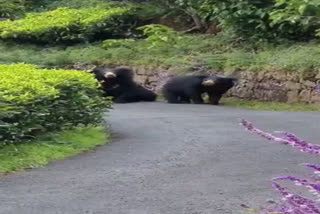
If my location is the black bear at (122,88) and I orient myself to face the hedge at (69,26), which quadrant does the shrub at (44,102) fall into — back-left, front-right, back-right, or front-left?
back-left

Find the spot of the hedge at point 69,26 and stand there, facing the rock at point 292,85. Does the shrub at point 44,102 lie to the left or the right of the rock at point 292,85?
right

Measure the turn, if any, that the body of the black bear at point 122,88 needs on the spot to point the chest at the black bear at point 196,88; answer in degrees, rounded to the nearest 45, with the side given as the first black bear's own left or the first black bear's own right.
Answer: approximately 135° to the first black bear's own left

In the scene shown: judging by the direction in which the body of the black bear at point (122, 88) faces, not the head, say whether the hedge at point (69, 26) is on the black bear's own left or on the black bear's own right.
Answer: on the black bear's own right

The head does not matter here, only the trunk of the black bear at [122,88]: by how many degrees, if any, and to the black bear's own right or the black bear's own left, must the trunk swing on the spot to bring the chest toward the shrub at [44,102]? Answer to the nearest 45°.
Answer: approximately 45° to the black bear's own left

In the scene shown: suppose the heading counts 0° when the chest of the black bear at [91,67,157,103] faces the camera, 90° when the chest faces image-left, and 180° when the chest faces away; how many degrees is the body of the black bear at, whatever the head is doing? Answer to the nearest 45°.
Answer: approximately 45°

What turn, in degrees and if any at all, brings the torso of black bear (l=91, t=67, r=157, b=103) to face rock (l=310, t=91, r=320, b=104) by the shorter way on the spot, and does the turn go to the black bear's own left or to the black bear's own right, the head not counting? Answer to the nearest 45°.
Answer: approximately 135° to the black bear's own left

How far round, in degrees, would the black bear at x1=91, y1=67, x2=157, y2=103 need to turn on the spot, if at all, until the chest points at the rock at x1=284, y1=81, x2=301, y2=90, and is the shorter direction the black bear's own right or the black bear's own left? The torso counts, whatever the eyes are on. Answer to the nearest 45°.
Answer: approximately 135° to the black bear's own left

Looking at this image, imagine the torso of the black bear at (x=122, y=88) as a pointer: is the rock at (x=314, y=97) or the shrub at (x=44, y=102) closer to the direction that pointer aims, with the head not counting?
the shrub
